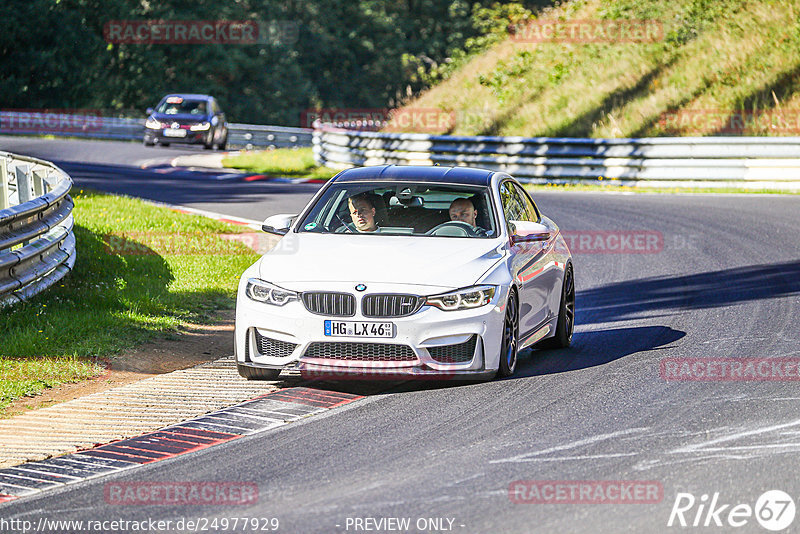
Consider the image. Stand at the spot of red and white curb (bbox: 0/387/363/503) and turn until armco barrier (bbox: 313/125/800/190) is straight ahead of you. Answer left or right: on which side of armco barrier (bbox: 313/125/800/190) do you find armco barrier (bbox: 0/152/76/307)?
left

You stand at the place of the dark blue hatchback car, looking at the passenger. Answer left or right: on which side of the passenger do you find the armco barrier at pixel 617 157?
left

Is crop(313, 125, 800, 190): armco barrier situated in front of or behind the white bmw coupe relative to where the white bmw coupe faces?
behind

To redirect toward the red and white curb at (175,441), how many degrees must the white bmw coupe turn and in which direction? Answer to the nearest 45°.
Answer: approximately 45° to its right

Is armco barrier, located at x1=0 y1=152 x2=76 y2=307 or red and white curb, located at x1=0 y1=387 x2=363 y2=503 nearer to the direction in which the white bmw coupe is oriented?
the red and white curb

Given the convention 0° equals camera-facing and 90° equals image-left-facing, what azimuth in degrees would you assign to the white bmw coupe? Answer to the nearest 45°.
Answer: approximately 0°

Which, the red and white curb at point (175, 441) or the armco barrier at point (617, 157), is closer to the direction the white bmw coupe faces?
the red and white curb

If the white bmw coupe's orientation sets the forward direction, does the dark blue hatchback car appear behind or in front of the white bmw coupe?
behind

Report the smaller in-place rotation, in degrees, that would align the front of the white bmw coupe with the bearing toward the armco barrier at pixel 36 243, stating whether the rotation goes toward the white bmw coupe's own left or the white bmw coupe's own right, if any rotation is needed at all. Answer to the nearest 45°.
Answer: approximately 135° to the white bmw coupe's own right
